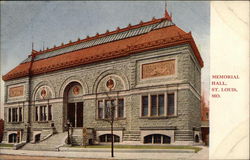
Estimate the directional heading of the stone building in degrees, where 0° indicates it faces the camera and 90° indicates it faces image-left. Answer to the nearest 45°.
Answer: approximately 45°
